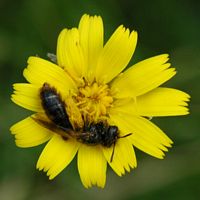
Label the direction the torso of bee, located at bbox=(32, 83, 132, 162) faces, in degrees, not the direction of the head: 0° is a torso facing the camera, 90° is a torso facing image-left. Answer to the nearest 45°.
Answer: approximately 270°
